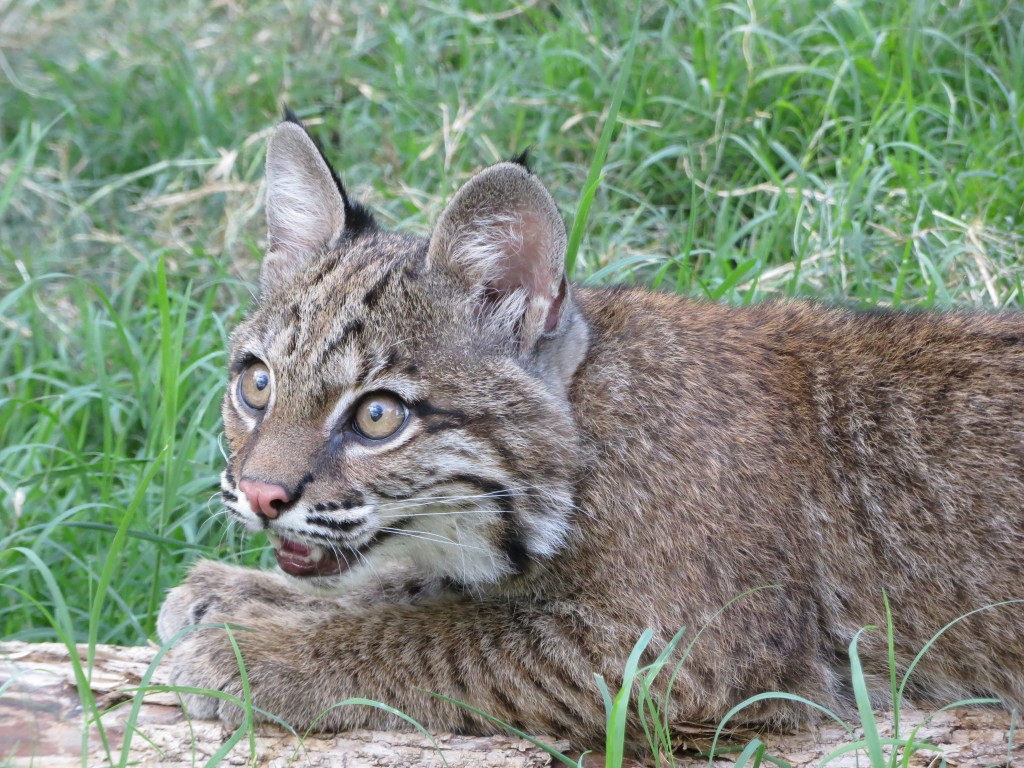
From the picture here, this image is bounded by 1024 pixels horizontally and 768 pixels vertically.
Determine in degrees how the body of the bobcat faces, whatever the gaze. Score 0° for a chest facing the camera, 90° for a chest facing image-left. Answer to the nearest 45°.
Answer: approximately 90°
